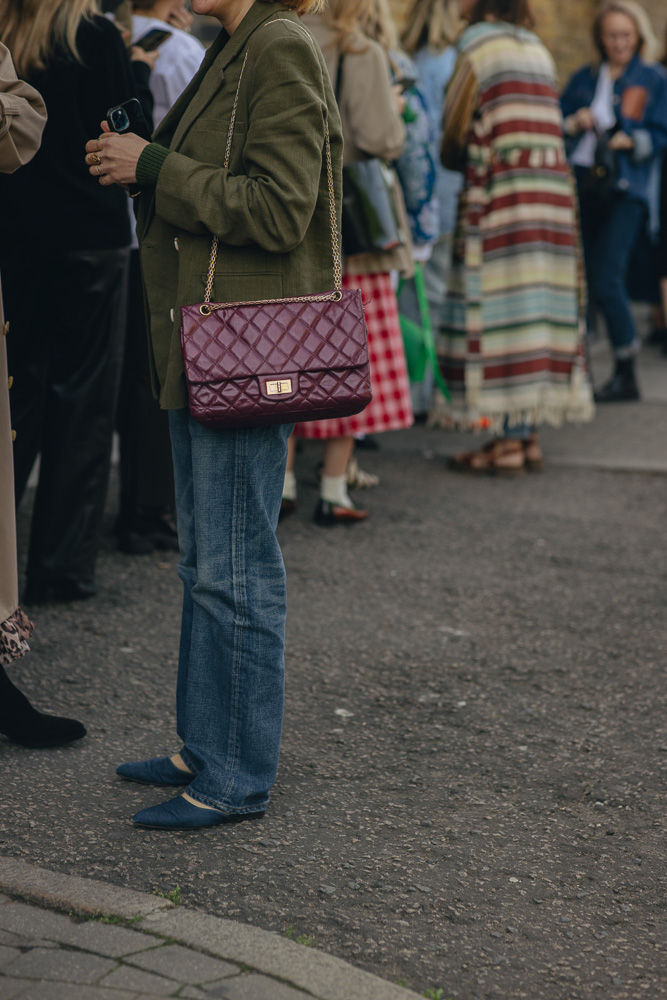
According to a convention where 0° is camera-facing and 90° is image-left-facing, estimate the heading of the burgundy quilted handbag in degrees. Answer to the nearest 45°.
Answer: approximately 0°

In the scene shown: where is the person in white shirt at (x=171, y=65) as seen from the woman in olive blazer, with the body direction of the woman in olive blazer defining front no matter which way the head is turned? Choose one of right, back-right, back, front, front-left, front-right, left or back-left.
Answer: right

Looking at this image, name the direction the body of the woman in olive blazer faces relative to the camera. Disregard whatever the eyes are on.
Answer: to the viewer's left

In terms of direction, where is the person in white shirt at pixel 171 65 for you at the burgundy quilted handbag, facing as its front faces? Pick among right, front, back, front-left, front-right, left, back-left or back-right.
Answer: back
